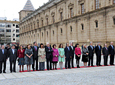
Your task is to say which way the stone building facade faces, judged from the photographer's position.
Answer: facing the viewer and to the left of the viewer
